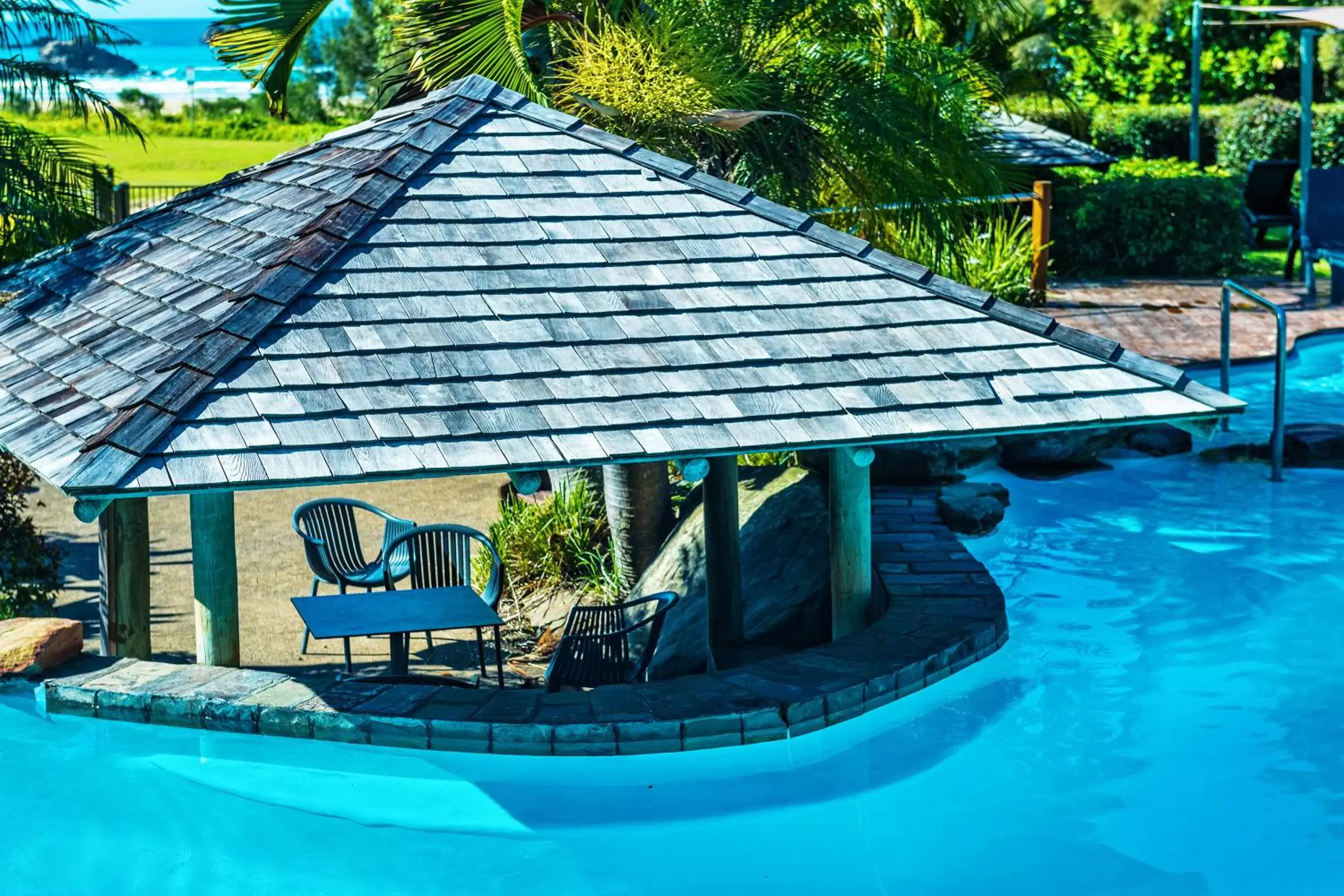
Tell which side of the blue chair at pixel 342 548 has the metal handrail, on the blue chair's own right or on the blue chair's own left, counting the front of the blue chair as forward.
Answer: on the blue chair's own left

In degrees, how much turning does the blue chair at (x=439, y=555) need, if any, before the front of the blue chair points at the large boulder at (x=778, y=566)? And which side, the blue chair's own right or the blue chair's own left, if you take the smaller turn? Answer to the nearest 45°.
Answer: approximately 90° to the blue chair's own left

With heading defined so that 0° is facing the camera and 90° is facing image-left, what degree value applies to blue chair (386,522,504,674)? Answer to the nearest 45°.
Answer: approximately 0°

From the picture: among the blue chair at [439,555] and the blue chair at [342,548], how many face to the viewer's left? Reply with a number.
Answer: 0

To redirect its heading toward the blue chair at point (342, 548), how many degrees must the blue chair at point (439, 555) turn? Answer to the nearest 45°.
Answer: approximately 135° to its right

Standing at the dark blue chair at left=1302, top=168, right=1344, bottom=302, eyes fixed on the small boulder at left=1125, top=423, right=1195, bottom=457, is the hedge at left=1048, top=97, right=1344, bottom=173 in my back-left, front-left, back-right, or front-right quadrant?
back-right

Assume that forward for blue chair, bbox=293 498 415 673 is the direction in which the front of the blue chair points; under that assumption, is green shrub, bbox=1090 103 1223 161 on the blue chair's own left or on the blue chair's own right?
on the blue chair's own left

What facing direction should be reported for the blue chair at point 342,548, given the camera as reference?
facing the viewer and to the right of the viewer

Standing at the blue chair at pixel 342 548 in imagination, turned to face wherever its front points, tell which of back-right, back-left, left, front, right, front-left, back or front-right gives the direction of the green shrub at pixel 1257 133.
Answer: left

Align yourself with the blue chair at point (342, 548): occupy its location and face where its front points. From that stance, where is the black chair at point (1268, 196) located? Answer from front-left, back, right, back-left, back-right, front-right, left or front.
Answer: left

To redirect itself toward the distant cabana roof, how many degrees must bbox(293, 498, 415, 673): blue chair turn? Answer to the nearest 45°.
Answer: approximately 90° to its left

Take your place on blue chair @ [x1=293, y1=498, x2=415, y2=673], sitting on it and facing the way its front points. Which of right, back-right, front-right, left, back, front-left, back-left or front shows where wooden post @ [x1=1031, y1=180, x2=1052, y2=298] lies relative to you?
left
